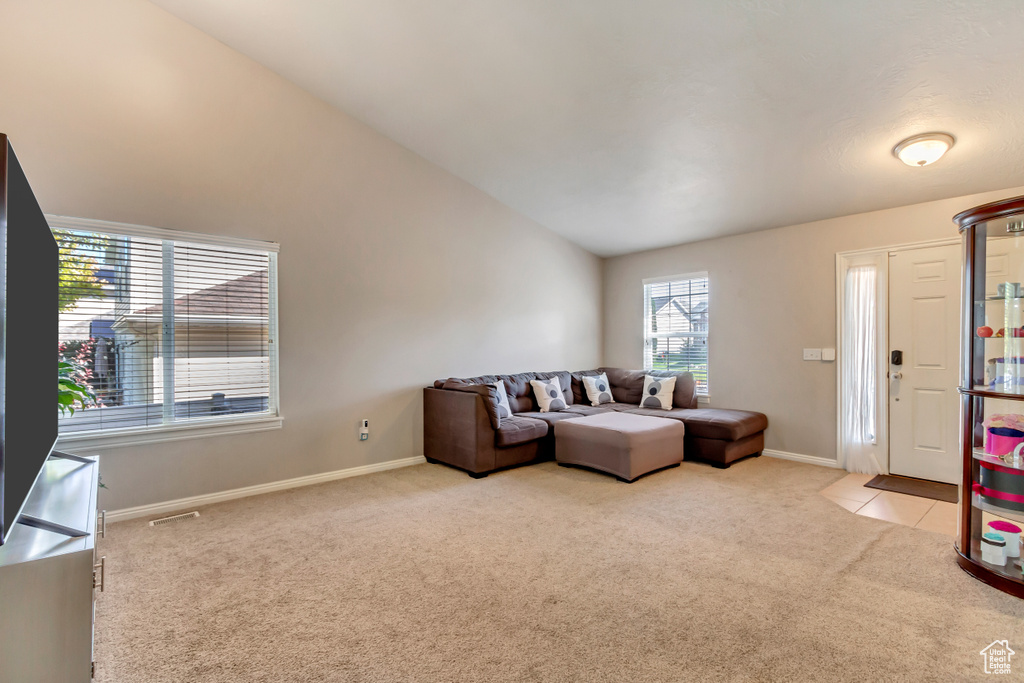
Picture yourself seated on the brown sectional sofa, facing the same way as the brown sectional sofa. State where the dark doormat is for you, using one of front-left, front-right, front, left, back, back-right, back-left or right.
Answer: left

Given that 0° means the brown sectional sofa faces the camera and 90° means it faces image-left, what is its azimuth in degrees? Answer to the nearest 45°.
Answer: approximately 0°

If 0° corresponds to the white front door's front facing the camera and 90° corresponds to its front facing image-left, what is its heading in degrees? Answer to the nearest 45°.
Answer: approximately 45°

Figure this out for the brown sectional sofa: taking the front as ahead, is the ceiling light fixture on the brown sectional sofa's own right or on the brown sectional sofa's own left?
on the brown sectional sofa's own left

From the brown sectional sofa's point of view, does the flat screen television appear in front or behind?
in front

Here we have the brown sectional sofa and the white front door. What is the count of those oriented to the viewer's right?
0

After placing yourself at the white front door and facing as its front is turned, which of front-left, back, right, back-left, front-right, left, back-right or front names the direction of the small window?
front-right

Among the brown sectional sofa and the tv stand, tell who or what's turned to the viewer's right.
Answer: the tv stand

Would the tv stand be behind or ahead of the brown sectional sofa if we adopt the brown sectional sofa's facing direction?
ahead

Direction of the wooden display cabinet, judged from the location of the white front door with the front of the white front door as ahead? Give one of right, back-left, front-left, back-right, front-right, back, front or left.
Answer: front-left

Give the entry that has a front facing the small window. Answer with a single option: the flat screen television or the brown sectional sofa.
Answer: the flat screen television

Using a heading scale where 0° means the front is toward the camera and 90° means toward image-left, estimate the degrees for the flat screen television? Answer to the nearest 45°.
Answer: approximately 270°

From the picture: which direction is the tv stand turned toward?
to the viewer's right
